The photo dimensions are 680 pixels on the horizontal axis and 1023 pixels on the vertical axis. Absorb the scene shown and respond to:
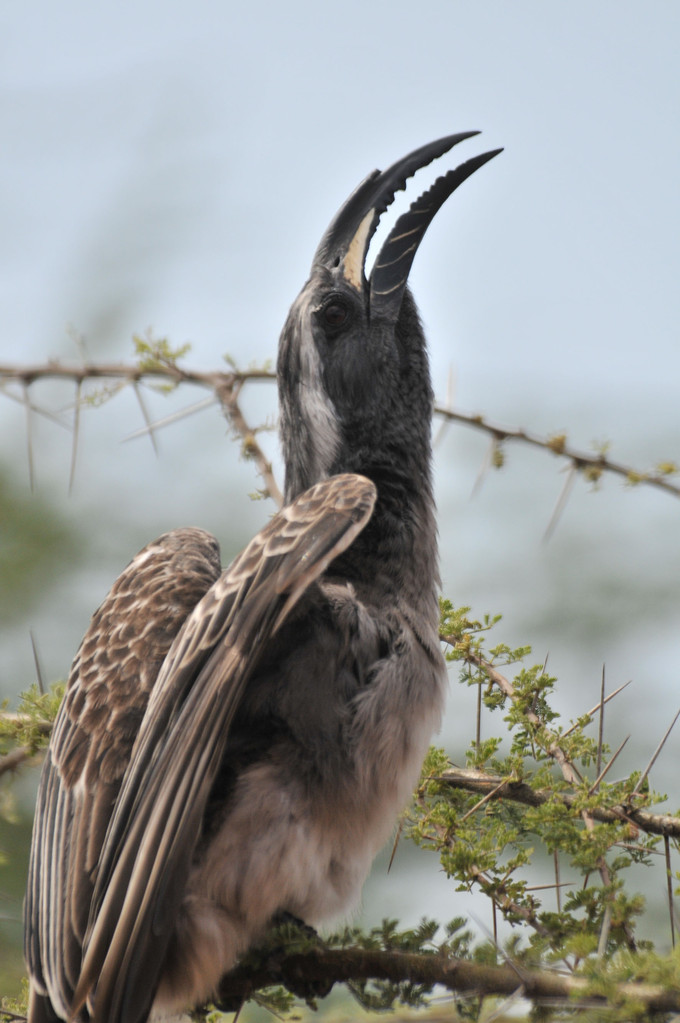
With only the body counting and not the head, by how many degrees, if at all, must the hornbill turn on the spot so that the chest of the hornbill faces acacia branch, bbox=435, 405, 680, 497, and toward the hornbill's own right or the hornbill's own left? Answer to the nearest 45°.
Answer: approximately 45° to the hornbill's own left

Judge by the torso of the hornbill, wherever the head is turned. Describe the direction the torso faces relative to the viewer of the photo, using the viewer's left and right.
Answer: facing to the right of the viewer
